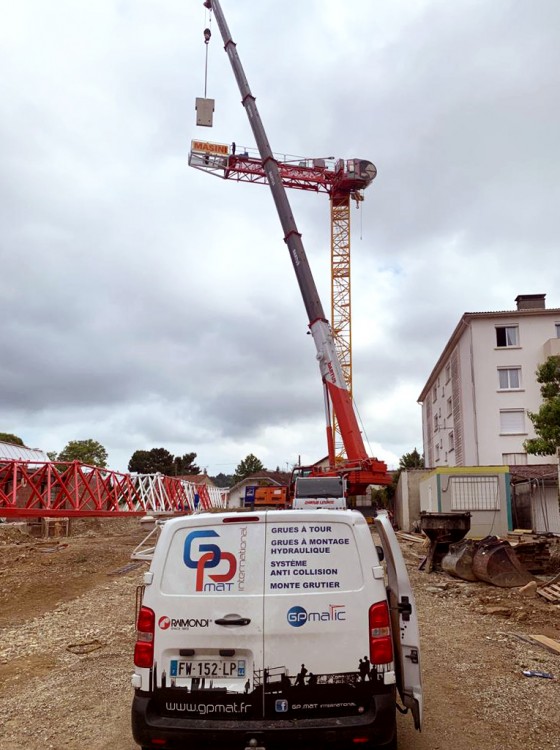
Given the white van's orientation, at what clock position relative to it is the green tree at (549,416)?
The green tree is roughly at 1 o'clock from the white van.

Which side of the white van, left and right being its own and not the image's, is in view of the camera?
back

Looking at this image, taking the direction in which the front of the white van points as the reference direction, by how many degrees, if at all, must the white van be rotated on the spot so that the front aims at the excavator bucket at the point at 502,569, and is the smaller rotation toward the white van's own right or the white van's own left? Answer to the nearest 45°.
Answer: approximately 45° to the white van's own right

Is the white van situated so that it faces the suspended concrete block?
yes

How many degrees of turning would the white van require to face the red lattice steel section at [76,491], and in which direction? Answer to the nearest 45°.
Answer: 0° — it already faces it

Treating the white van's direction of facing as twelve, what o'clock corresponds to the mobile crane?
The mobile crane is roughly at 12 o'clock from the white van.
